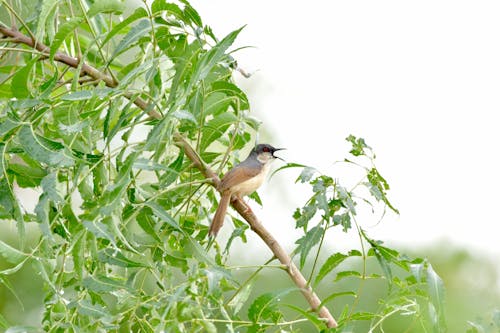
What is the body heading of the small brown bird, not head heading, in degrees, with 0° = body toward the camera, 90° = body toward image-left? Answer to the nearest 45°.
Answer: approximately 270°
